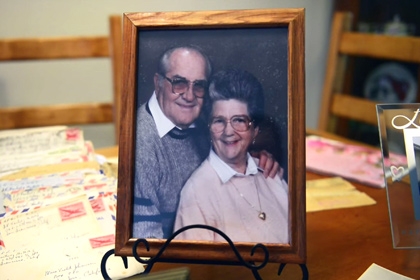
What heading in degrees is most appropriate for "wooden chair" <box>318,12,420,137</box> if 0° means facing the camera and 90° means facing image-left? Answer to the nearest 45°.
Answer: approximately 45°

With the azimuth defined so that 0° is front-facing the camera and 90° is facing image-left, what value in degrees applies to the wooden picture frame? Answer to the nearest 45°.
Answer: approximately 0°

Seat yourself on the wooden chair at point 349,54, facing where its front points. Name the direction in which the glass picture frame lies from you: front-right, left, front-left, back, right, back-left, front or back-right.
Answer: front-left

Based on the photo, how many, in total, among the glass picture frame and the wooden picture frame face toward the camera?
2

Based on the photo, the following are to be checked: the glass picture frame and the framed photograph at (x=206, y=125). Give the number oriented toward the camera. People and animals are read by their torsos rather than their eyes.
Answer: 2
